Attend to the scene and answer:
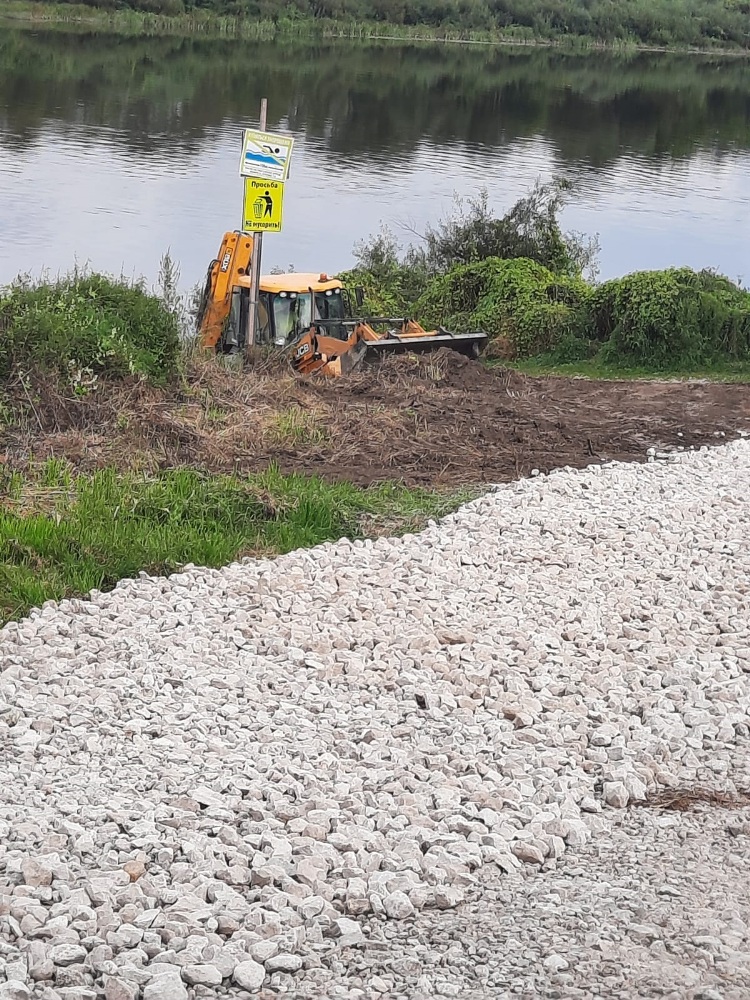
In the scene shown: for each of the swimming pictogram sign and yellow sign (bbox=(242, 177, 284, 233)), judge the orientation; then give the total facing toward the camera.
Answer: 2

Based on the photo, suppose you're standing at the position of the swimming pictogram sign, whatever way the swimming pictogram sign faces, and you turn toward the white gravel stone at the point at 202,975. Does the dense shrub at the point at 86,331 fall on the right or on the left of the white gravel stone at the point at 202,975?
right

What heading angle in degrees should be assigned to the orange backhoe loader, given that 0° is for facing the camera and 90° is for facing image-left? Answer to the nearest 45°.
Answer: approximately 315°

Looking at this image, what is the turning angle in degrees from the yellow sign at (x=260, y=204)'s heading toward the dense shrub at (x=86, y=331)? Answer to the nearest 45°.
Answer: approximately 45° to its right

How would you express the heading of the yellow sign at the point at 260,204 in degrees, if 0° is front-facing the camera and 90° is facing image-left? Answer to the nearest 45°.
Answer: approximately 0°

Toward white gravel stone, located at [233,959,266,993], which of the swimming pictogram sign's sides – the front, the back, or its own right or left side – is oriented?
front
